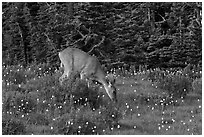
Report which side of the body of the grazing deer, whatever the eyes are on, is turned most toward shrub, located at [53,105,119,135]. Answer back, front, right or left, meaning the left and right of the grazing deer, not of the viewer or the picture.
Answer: right

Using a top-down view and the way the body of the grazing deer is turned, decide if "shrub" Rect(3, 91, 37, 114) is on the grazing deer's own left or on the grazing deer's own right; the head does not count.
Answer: on the grazing deer's own right

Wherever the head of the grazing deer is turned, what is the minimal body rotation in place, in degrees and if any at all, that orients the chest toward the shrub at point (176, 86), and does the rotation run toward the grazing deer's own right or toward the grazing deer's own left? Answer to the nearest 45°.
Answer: approximately 45° to the grazing deer's own right

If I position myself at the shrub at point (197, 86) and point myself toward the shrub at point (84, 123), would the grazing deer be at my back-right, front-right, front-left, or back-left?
front-right

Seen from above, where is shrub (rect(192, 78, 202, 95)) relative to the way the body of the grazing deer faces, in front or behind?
in front

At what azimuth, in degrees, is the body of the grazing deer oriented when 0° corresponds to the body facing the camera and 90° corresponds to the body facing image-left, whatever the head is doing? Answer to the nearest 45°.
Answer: approximately 270°
